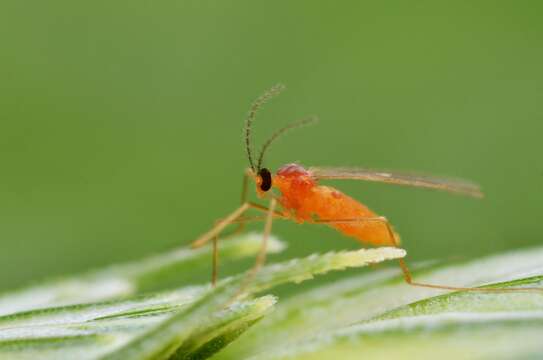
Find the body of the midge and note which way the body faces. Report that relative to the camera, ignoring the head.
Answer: to the viewer's left
